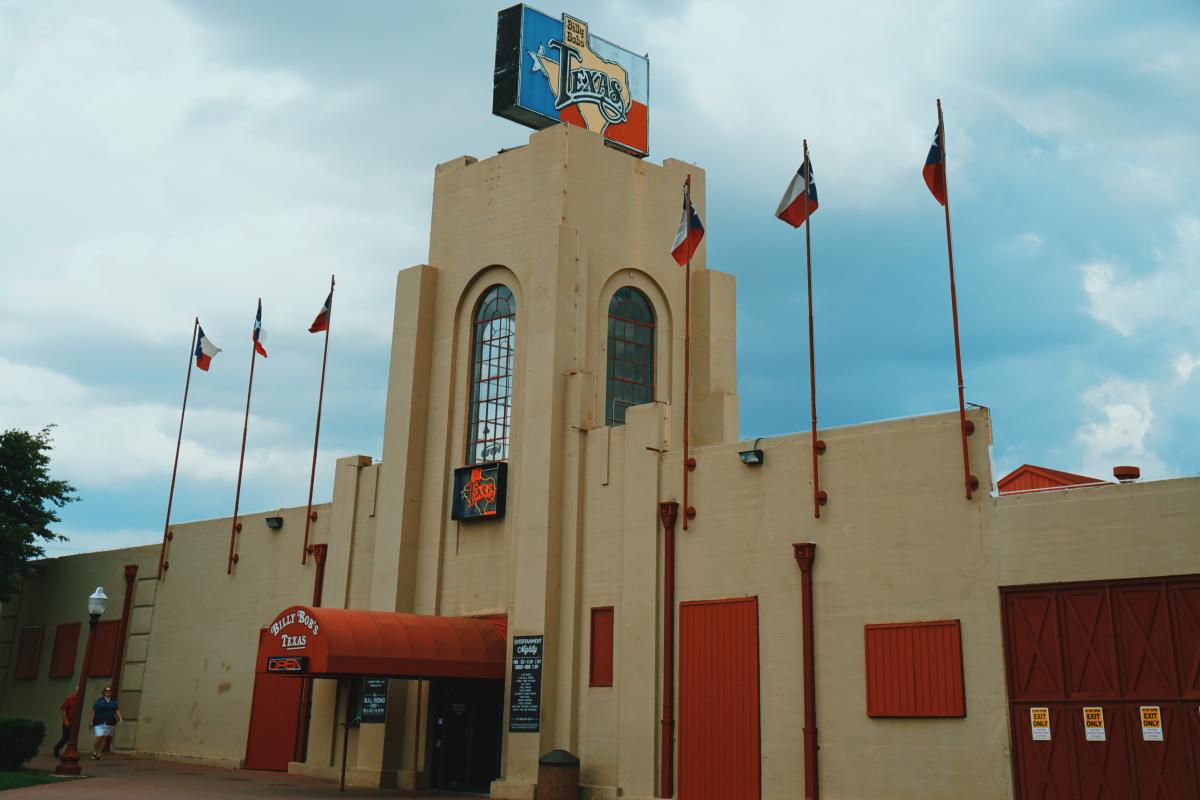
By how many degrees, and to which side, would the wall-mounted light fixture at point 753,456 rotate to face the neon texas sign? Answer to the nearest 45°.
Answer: approximately 90° to its right

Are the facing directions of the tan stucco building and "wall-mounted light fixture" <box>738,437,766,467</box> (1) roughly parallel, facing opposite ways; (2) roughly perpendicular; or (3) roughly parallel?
roughly parallel
